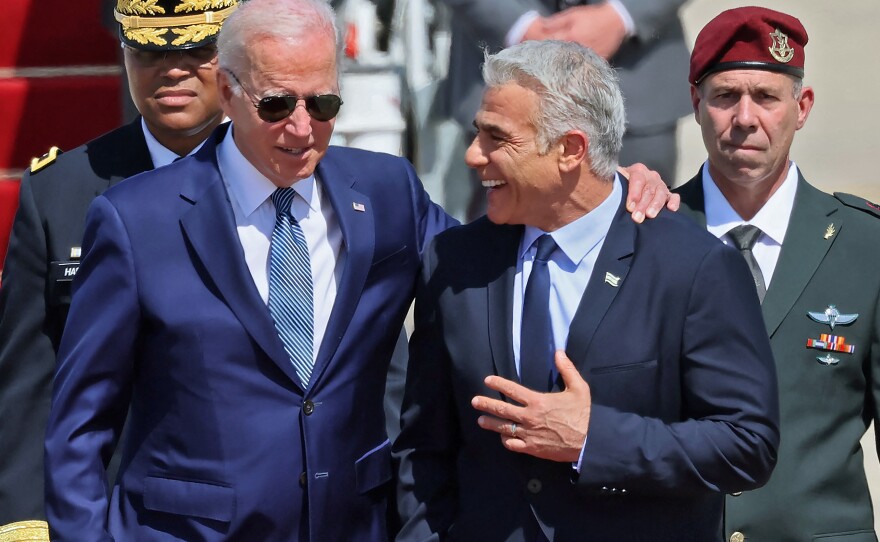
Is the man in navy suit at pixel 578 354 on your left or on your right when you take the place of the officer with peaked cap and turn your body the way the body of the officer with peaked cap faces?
on your left

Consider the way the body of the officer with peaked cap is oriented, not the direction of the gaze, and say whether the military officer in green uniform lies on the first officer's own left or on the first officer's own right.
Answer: on the first officer's own left

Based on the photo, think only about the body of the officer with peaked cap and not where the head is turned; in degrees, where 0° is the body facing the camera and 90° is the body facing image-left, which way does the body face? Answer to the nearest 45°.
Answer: approximately 0°

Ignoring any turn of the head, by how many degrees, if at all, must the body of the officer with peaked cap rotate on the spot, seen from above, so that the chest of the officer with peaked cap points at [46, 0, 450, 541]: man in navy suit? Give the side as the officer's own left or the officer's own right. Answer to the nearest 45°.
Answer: approximately 45° to the officer's own left
